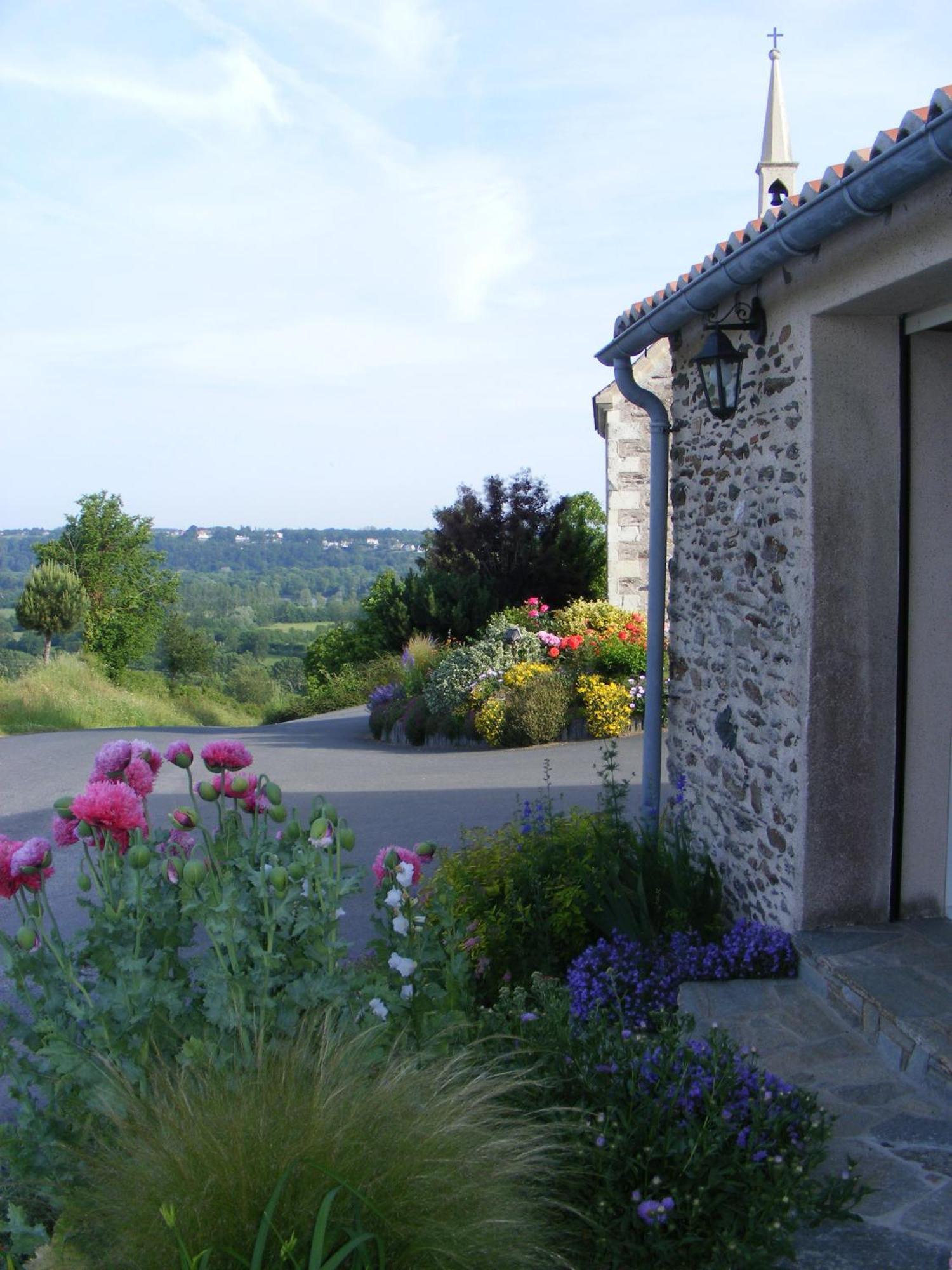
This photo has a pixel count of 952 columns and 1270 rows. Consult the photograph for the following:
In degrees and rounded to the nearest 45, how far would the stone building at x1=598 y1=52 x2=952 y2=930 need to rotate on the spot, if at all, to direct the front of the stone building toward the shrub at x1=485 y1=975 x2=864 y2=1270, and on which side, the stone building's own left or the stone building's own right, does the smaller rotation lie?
approximately 45° to the stone building's own left

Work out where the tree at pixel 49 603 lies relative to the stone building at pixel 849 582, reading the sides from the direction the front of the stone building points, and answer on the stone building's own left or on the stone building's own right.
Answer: on the stone building's own right

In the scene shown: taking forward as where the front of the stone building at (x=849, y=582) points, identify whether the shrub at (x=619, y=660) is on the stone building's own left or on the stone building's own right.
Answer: on the stone building's own right

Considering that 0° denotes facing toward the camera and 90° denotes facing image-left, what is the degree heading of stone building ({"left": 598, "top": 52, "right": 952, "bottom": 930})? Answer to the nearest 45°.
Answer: approximately 45°
